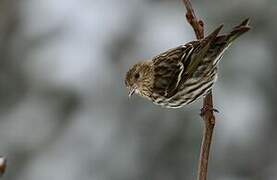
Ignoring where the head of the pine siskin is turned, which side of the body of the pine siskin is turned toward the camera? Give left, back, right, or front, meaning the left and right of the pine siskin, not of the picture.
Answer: left
